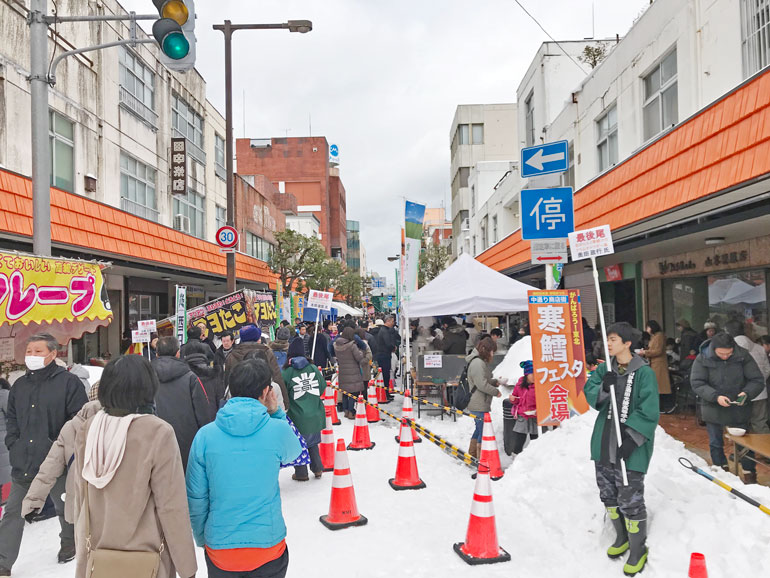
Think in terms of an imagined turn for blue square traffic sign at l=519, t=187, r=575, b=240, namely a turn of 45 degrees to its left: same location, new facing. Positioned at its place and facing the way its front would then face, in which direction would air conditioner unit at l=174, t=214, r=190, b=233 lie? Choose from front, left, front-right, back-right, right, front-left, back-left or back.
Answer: back

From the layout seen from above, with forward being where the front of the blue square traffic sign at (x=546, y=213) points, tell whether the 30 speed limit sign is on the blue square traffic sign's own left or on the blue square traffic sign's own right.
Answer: on the blue square traffic sign's own right

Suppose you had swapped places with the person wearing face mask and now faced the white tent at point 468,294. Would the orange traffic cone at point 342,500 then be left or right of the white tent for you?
right

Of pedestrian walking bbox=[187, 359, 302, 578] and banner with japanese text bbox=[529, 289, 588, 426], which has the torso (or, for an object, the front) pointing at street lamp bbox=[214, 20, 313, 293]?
the pedestrian walking

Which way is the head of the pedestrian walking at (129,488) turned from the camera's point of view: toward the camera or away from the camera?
away from the camera

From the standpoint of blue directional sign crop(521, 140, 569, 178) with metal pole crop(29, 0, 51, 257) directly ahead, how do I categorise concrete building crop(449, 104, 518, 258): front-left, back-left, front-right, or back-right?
back-right

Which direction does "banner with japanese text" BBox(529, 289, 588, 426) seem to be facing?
toward the camera

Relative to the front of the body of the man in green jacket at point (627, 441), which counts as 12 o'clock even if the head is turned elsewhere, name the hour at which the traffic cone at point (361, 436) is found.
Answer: The traffic cone is roughly at 3 o'clock from the man in green jacket.

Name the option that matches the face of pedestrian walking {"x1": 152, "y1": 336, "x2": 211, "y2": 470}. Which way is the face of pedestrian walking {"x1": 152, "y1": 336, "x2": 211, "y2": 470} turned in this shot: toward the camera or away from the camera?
away from the camera

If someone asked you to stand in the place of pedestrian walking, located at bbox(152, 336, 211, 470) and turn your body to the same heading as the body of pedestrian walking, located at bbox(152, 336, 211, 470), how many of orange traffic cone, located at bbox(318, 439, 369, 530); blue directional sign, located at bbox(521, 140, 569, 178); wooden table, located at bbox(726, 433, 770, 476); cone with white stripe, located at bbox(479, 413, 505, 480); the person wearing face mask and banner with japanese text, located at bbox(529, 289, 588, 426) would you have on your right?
5

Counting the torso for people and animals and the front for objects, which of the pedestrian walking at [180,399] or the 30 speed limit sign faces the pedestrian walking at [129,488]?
the 30 speed limit sign

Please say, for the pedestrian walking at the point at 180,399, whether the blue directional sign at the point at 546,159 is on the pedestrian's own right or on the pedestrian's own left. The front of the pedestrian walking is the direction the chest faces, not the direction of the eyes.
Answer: on the pedestrian's own right

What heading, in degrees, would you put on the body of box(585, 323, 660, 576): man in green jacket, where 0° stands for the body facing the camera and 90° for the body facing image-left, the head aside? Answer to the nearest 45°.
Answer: approximately 45°

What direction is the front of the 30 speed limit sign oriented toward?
toward the camera

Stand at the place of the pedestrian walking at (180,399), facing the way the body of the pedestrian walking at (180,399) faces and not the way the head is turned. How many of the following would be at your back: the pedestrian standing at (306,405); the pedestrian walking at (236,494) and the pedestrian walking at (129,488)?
2

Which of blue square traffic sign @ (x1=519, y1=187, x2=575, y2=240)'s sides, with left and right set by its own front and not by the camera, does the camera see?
front
